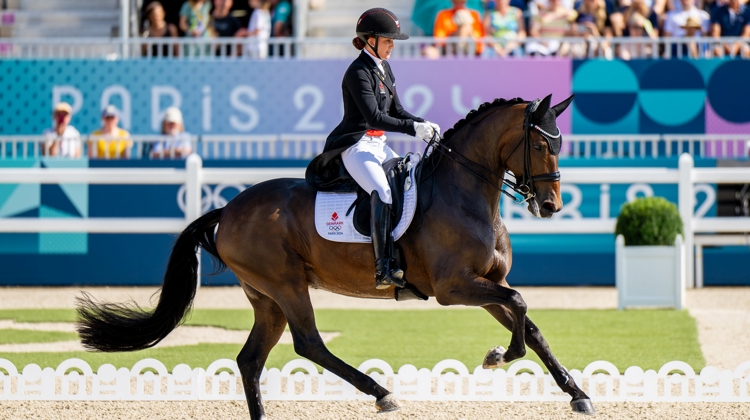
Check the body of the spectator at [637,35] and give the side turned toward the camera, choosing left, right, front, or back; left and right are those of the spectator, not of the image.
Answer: front

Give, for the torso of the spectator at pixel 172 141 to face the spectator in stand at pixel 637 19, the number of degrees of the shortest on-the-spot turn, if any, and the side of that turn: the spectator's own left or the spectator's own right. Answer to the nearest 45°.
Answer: approximately 90° to the spectator's own left

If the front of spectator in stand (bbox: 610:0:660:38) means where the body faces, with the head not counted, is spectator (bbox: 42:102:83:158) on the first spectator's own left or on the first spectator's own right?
on the first spectator's own right

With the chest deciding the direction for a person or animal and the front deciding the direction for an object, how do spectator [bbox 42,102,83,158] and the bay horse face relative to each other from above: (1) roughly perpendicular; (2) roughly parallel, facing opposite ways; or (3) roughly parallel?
roughly perpendicular

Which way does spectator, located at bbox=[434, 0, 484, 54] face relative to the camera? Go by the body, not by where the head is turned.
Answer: toward the camera

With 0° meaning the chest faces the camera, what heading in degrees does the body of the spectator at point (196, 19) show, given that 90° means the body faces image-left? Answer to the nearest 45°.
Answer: approximately 0°

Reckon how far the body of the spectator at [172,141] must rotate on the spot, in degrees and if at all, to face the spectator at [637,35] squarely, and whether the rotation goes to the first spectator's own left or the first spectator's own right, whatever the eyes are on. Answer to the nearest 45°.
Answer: approximately 90° to the first spectator's own left

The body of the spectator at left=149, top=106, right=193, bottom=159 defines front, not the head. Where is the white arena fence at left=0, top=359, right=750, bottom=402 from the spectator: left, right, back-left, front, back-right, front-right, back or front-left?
front

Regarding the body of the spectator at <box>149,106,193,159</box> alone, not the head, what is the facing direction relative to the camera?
toward the camera

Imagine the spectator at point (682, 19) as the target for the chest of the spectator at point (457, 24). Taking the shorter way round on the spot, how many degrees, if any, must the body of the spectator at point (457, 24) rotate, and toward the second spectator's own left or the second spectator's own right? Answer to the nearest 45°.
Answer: approximately 90° to the second spectator's own left

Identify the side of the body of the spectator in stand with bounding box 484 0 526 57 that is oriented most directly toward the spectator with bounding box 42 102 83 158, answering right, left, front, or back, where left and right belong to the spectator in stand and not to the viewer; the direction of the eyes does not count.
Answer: right

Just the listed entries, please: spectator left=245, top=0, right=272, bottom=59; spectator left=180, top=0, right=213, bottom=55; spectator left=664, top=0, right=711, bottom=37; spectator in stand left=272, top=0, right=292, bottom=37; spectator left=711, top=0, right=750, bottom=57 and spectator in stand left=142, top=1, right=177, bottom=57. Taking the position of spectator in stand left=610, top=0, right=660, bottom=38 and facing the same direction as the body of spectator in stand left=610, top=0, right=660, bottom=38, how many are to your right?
4
